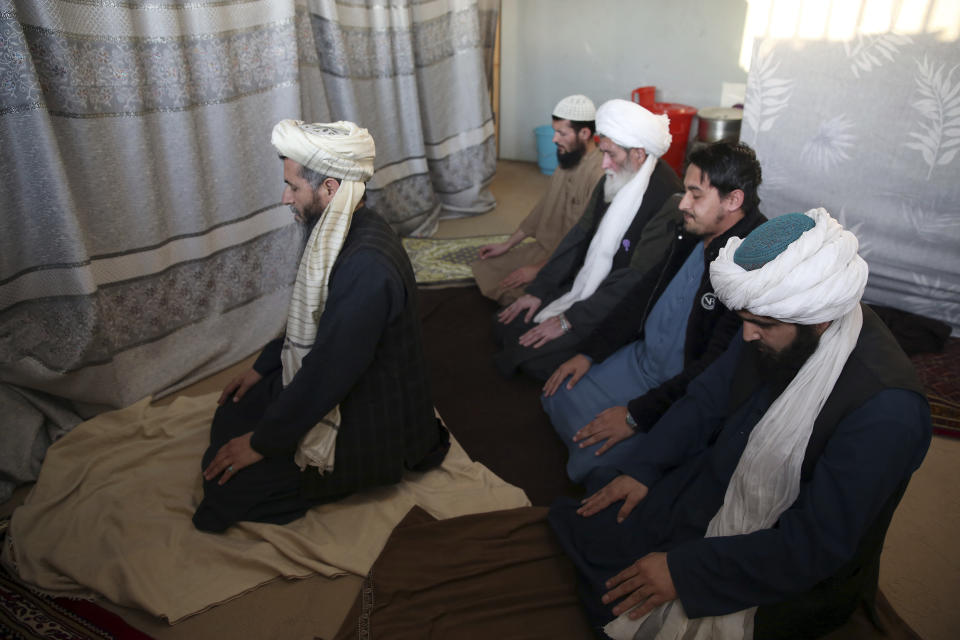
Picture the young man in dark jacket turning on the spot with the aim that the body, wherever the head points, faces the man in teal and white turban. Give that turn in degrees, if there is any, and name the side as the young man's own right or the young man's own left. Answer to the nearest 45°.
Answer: approximately 45° to the young man's own left

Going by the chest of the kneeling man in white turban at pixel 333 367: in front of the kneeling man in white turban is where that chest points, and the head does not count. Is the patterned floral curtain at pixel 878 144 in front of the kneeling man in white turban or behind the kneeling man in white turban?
behind

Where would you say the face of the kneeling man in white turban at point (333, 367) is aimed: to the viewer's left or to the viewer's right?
to the viewer's left

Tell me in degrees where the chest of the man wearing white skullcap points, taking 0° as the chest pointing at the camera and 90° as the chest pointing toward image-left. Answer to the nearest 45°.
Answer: approximately 45°

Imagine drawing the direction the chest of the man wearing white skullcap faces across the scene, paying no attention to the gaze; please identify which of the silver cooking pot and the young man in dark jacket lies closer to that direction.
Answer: the young man in dark jacket

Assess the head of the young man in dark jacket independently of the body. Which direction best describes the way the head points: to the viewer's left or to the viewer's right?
to the viewer's left

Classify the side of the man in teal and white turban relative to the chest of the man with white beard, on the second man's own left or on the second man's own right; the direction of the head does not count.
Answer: on the second man's own left

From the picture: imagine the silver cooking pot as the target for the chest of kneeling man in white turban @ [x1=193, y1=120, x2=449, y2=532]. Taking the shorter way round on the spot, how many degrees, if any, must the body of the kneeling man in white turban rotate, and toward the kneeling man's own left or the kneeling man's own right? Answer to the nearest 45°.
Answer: approximately 135° to the kneeling man's own right

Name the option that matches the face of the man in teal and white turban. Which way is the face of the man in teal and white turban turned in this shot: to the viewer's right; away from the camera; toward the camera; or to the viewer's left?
to the viewer's left

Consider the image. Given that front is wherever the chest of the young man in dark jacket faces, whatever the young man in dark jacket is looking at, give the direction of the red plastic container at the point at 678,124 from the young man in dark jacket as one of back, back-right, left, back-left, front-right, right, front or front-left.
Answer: back-right

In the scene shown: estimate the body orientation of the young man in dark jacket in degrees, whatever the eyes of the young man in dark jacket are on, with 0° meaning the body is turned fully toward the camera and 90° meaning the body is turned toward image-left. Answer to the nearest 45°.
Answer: approximately 45°

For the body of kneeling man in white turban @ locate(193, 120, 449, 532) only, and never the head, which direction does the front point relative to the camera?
to the viewer's left
